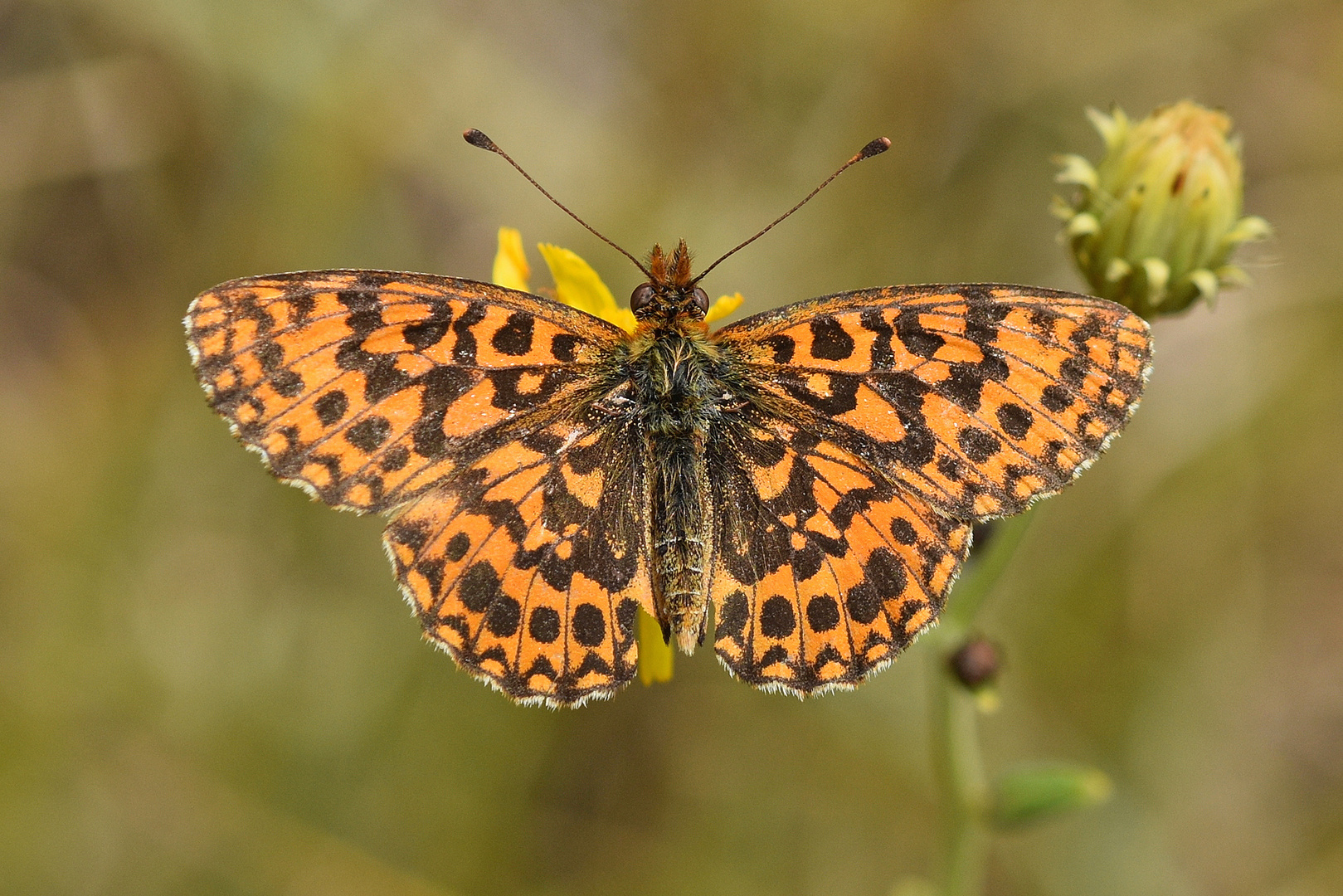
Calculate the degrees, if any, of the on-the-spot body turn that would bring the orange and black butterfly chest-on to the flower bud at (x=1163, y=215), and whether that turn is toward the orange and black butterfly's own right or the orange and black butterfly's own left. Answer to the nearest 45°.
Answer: approximately 90° to the orange and black butterfly's own right

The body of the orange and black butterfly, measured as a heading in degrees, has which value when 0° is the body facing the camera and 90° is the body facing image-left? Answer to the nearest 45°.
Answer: approximately 180°
